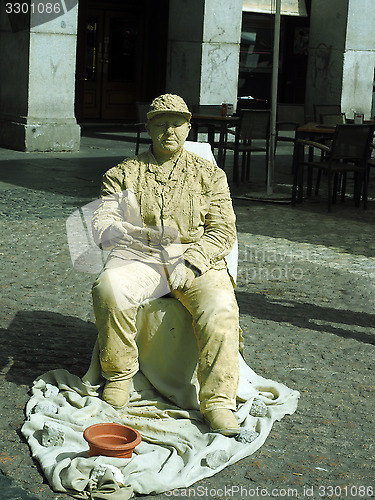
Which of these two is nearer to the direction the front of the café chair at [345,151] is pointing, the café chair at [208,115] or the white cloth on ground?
the café chair

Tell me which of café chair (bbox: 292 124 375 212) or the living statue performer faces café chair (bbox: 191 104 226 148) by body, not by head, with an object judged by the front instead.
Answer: café chair (bbox: 292 124 375 212)

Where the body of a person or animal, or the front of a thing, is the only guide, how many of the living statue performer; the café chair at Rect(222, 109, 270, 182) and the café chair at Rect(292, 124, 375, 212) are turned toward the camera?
1

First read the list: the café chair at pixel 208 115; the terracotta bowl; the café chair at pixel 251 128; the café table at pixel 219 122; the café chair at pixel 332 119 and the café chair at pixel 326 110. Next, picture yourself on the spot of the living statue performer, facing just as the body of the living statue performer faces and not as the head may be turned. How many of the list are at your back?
5

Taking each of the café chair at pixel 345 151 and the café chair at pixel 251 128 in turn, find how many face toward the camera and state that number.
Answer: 0

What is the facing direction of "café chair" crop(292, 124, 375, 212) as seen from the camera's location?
facing away from the viewer and to the left of the viewer

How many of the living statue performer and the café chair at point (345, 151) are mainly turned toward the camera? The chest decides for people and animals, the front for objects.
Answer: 1

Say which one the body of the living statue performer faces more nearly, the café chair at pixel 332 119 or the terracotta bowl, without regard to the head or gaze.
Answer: the terracotta bowl

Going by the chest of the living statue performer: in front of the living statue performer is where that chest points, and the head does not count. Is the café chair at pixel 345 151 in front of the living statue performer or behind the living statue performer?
behind

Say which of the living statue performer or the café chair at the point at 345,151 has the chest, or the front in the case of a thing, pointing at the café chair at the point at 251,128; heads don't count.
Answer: the café chair at the point at 345,151

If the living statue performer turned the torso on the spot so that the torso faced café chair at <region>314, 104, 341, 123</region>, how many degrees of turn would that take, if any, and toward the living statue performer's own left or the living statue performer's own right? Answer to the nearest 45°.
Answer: approximately 180°
